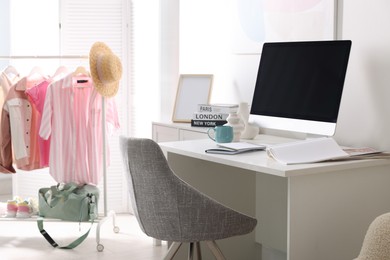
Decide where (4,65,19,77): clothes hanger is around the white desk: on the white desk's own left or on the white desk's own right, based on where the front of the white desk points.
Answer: on the white desk's own right

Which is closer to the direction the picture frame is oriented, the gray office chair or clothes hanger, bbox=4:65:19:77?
the gray office chair

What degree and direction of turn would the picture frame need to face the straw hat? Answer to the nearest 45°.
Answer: approximately 90° to its right

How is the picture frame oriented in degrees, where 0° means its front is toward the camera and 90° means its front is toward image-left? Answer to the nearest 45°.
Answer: approximately 0°

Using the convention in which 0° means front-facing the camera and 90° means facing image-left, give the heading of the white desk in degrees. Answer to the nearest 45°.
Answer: approximately 45°

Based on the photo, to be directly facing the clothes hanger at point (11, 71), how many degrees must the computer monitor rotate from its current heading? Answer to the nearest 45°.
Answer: approximately 90° to its right

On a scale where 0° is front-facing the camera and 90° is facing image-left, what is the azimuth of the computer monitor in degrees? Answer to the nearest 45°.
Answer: approximately 45°
